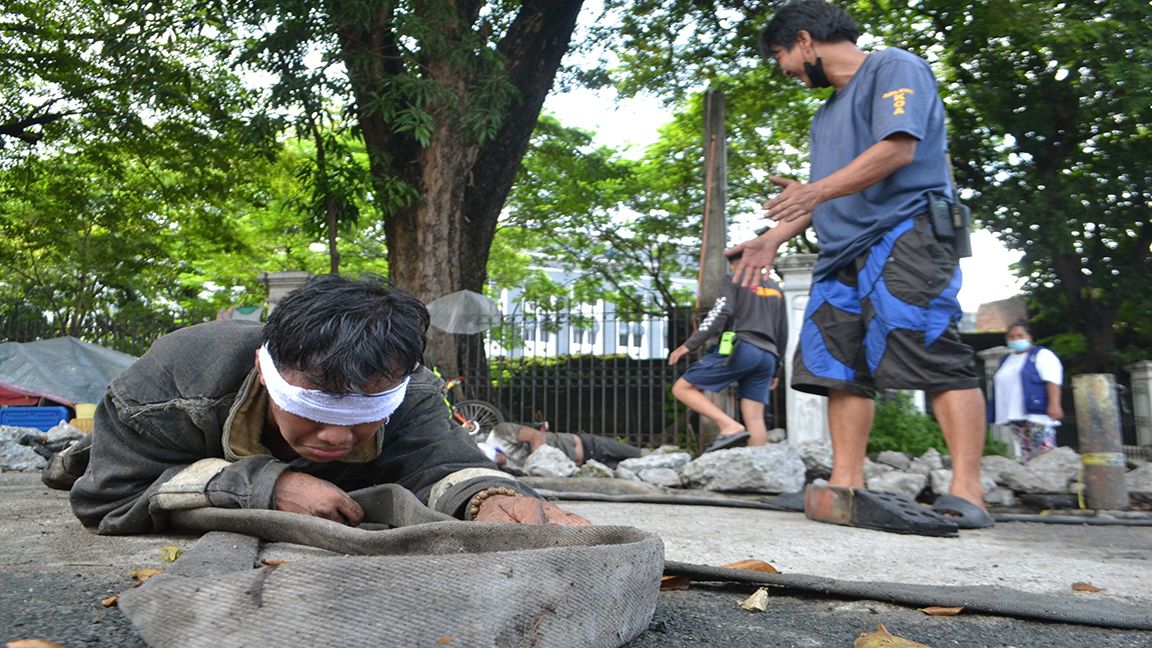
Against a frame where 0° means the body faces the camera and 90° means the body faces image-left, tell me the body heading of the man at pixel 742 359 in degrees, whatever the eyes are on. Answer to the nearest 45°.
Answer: approximately 135°

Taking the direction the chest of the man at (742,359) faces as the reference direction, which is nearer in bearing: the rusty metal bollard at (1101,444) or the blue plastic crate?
the blue plastic crate

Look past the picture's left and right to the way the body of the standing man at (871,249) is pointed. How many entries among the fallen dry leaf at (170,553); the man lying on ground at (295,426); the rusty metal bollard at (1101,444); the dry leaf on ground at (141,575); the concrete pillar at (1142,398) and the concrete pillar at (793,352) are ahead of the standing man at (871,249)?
3

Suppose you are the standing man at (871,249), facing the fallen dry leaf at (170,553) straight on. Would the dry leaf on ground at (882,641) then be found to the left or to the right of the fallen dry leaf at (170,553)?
left

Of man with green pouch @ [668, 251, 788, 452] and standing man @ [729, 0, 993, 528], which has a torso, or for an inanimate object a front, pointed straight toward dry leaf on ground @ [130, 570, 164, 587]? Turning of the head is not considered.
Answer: standing man @ [729, 0, 993, 528]

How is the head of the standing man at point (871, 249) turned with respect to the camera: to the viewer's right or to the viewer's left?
to the viewer's left

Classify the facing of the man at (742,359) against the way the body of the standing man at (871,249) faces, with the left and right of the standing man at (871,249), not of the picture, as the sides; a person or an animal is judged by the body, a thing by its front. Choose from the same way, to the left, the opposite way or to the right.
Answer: to the right

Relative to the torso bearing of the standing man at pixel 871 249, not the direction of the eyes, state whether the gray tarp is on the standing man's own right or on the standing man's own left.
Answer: on the standing man's own right

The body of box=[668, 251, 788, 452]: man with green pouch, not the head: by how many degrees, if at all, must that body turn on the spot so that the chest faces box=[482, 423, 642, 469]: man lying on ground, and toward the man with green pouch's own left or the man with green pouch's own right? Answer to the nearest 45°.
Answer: approximately 45° to the man with green pouch's own left

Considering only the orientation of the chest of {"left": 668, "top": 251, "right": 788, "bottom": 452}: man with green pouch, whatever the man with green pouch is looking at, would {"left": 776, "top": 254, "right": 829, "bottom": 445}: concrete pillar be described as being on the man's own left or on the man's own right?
on the man's own right

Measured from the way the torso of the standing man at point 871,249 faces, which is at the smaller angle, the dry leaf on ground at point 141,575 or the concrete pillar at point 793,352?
the dry leaf on ground

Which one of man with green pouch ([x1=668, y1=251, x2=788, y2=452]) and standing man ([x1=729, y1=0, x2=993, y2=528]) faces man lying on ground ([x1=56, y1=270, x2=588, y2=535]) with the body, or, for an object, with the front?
standing man ([x1=729, y1=0, x2=993, y2=528])
